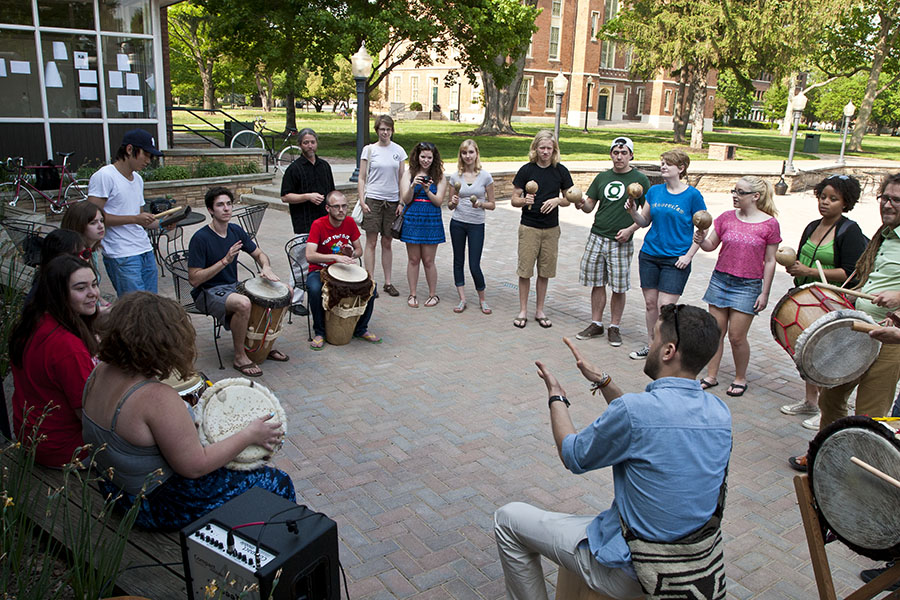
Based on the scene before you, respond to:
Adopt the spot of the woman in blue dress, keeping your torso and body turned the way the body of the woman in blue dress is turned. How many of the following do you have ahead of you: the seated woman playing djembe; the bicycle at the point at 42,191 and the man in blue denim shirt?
2

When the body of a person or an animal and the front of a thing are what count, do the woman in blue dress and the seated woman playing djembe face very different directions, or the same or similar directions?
very different directions

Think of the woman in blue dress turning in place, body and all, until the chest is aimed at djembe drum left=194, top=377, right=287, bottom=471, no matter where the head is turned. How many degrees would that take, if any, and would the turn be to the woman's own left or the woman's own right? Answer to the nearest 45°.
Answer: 0° — they already face it

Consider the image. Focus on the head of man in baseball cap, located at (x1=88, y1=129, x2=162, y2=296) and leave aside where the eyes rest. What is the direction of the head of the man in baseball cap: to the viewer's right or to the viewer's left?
to the viewer's right

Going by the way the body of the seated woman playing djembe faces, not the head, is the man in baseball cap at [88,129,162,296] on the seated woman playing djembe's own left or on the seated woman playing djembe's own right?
on the seated woman playing djembe's own left

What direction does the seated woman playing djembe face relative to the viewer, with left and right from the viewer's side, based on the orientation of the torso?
facing away from the viewer and to the right of the viewer

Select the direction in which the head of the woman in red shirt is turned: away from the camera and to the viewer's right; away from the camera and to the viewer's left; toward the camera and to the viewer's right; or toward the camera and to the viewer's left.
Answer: toward the camera and to the viewer's right
